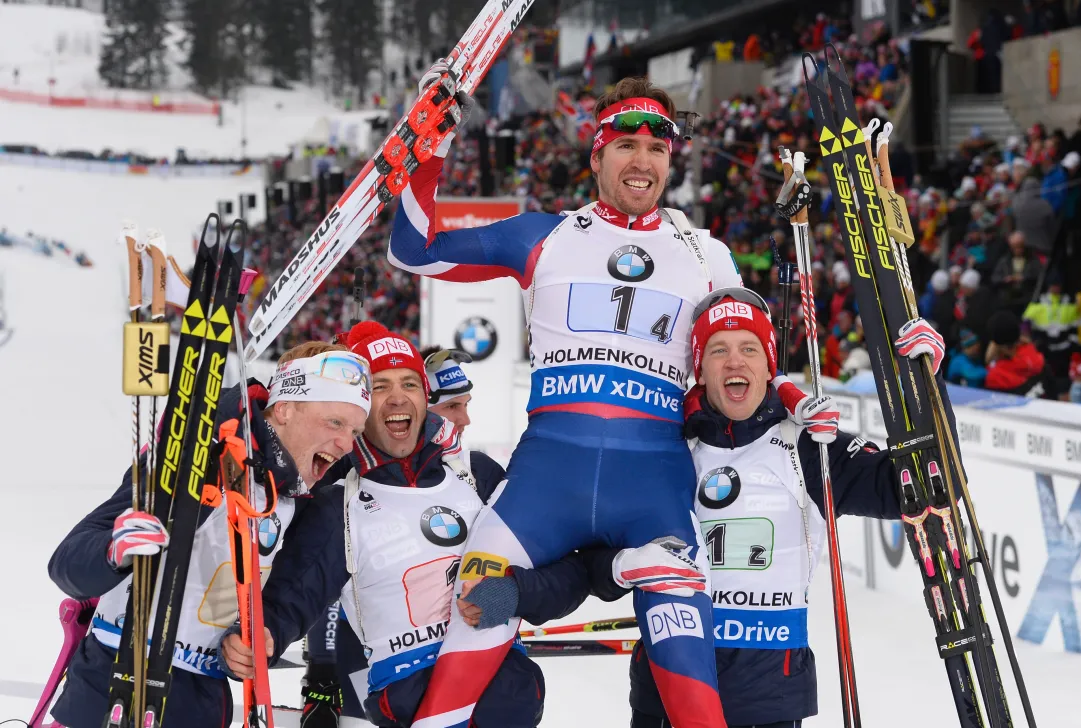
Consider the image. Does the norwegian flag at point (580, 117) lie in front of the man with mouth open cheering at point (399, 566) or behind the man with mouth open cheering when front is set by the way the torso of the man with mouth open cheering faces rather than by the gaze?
behind

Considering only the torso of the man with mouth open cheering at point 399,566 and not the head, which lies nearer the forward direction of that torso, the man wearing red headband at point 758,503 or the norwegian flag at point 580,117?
the man wearing red headband

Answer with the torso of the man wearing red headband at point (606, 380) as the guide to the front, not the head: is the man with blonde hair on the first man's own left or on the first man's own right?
on the first man's own right

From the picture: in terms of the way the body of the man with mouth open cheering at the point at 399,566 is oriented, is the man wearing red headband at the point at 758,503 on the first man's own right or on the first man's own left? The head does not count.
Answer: on the first man's own left

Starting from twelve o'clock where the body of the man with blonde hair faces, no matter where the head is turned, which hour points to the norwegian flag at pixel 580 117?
The norwegian flag is roughly at 8 o'clock from the man with blonde hair.
